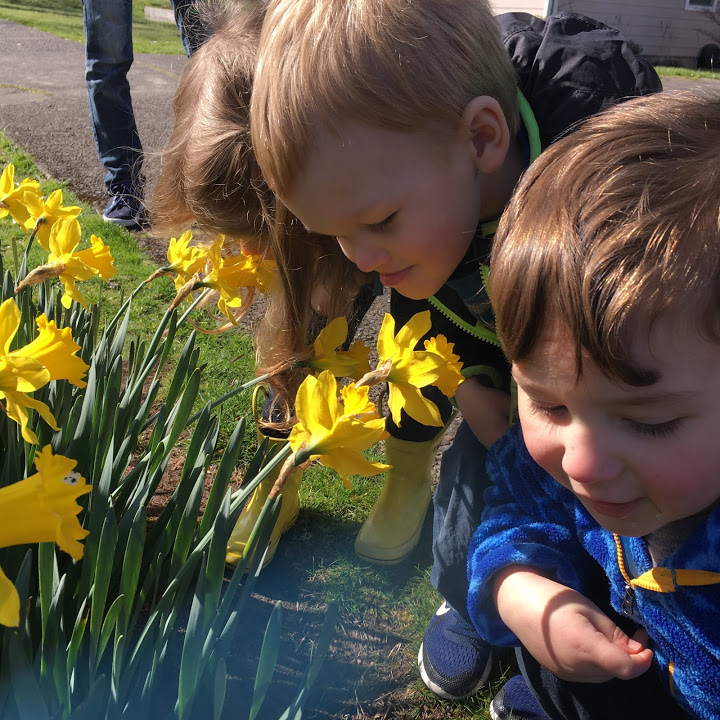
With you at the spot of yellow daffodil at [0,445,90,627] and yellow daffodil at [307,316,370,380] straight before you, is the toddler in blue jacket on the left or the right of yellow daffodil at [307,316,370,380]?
right

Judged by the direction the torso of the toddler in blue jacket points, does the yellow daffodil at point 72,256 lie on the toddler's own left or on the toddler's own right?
on the toddler's own right

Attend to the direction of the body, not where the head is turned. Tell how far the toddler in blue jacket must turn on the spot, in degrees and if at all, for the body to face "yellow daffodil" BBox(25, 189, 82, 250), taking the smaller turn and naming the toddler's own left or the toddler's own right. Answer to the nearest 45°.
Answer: approximately 45° to the toddler's own right

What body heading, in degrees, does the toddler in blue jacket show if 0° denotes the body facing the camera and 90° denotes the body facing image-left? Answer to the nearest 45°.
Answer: approximately 45°

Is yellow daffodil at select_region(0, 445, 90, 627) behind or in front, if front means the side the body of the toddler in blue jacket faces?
in front

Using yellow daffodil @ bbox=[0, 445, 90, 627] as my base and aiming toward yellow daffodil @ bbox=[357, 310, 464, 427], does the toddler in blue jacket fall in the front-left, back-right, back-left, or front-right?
front-right

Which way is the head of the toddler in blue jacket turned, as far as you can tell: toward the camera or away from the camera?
toward the camera

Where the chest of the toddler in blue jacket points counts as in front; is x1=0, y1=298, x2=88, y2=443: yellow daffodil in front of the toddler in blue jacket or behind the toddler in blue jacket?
in front

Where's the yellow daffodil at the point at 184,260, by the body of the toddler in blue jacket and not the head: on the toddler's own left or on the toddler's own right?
on the toddler's own right
